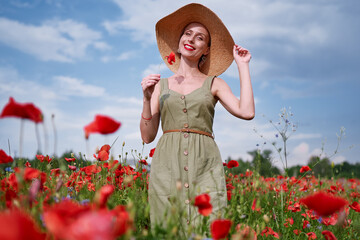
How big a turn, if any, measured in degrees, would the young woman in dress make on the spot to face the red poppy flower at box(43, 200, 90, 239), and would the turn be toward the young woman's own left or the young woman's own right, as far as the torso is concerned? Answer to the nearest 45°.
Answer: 0° — they already face it

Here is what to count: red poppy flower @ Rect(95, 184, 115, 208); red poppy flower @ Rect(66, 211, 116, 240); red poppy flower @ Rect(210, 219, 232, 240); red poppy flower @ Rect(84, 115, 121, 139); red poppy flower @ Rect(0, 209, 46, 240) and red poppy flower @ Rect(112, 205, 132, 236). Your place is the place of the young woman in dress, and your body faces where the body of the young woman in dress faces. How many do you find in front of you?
6

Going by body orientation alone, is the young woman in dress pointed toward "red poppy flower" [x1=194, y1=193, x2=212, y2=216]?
yes

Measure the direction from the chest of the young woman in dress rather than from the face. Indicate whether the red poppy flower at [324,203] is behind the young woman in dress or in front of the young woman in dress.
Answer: in front

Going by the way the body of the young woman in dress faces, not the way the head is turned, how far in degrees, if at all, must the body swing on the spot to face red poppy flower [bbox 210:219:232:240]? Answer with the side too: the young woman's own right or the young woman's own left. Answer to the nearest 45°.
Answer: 0° — they already face it

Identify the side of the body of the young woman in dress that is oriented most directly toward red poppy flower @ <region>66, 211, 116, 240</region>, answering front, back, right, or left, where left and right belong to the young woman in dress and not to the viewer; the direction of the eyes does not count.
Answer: front

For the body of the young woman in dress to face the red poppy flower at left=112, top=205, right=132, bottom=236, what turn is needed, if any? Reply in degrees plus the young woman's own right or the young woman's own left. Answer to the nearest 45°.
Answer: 0° — they already face it

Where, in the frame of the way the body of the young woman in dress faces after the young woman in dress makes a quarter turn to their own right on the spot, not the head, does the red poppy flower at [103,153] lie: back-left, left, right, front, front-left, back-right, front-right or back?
front

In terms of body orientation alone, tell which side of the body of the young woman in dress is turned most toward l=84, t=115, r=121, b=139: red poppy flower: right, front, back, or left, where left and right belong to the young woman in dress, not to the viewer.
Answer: front

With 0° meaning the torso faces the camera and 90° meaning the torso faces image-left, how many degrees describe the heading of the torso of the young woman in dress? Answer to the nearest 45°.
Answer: approximately 0°

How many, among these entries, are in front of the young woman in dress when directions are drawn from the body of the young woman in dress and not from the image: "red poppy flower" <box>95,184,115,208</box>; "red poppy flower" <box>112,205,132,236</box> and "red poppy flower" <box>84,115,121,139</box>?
3
